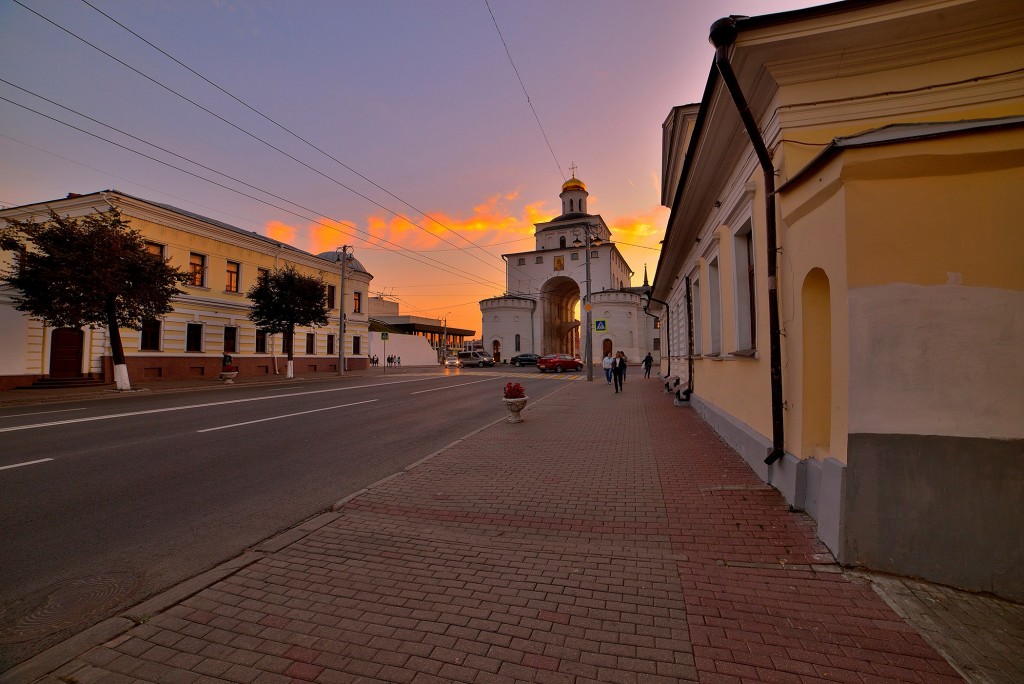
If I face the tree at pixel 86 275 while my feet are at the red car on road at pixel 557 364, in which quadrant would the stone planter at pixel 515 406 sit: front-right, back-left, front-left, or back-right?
front-left

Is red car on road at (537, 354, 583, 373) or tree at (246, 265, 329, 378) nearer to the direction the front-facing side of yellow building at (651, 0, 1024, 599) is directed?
the tree

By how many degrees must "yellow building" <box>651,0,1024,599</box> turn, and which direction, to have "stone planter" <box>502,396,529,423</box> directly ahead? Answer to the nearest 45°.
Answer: approximately 45° to its right

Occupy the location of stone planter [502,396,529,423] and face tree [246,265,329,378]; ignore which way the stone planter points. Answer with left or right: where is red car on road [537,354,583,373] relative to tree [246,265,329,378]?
right

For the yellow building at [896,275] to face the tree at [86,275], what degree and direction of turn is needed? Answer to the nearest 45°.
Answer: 0° — it already faces it

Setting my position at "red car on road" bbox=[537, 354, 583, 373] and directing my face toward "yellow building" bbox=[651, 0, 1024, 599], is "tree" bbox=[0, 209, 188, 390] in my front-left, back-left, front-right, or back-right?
front-right

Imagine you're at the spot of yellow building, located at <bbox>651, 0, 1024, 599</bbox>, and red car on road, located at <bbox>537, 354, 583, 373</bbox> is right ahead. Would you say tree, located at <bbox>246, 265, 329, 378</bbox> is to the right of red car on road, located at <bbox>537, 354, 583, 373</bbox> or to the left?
left

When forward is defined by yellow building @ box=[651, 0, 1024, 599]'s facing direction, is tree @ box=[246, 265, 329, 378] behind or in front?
in front

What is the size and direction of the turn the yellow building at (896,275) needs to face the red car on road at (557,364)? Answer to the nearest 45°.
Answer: approximately 45° to its right

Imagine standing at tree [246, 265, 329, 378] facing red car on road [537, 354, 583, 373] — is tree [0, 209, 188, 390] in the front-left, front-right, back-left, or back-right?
back-right

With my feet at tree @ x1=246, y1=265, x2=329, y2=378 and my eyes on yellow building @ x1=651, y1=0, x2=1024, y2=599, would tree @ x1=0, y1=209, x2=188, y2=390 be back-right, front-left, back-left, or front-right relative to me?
front-right

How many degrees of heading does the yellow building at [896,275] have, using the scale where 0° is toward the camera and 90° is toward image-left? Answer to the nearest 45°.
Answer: approximately 90°
